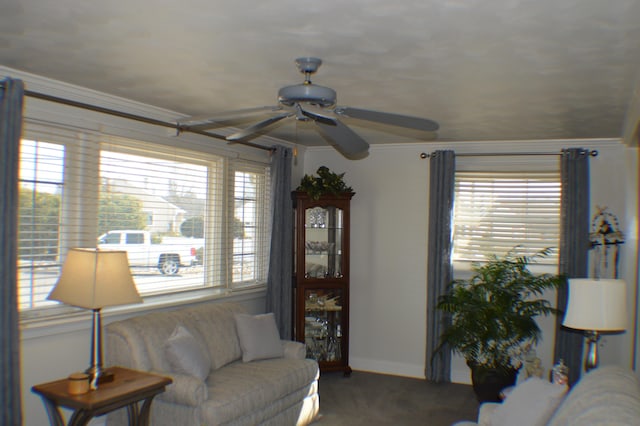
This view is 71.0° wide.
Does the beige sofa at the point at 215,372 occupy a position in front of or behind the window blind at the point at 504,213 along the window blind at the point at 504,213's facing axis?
in front

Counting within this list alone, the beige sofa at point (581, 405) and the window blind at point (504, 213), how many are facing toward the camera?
1

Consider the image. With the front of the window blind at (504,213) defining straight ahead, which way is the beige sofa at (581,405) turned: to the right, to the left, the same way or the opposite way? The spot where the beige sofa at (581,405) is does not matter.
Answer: to the right

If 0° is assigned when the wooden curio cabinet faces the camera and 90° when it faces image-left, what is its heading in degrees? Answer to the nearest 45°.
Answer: approximately 0°

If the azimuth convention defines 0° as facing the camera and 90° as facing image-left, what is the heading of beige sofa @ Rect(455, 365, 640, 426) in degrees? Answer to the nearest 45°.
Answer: approximately 90°

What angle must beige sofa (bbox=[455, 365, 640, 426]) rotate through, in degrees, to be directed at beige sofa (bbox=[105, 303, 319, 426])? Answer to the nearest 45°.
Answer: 0° — it already faces it

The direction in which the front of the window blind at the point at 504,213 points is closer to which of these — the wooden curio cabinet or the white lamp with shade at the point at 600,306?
the white lamp with shade

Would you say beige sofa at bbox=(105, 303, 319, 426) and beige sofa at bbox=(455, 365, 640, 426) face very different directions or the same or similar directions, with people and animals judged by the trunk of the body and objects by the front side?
very different directions

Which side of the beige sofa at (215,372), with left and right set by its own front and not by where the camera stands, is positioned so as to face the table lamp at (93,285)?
right

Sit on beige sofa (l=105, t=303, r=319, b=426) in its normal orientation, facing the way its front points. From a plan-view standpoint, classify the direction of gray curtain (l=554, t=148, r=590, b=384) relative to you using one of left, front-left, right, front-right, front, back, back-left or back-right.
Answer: front-left

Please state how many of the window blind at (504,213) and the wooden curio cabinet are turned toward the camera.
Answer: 2

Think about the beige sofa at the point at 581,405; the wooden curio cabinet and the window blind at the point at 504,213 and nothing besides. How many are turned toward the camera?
2

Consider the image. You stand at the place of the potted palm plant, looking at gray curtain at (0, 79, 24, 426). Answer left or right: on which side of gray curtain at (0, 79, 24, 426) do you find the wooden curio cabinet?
right
